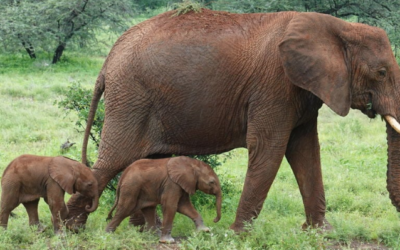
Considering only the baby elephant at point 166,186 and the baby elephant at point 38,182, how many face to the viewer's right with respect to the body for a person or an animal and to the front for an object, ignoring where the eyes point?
2

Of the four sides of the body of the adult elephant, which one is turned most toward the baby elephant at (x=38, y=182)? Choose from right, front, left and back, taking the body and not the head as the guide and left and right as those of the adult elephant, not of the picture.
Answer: back

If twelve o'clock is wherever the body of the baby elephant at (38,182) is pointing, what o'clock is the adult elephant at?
The adult elephant is roughly at 12 o'clock from the baby elephant.

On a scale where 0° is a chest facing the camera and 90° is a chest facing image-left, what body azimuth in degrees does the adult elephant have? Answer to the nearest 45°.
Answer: approximately 270°

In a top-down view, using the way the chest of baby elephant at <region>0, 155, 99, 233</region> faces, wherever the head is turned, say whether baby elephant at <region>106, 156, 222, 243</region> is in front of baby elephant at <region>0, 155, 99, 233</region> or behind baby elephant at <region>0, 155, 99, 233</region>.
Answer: in front

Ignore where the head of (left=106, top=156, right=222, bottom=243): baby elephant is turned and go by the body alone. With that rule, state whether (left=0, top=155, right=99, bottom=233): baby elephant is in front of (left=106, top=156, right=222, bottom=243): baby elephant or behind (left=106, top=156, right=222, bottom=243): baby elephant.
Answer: behind

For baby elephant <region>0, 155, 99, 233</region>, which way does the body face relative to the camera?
to the viewer's right

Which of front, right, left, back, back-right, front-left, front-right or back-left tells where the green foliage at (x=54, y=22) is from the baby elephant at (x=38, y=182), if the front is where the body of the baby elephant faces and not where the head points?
left

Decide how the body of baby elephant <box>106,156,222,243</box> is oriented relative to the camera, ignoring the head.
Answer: to the viewer's right
